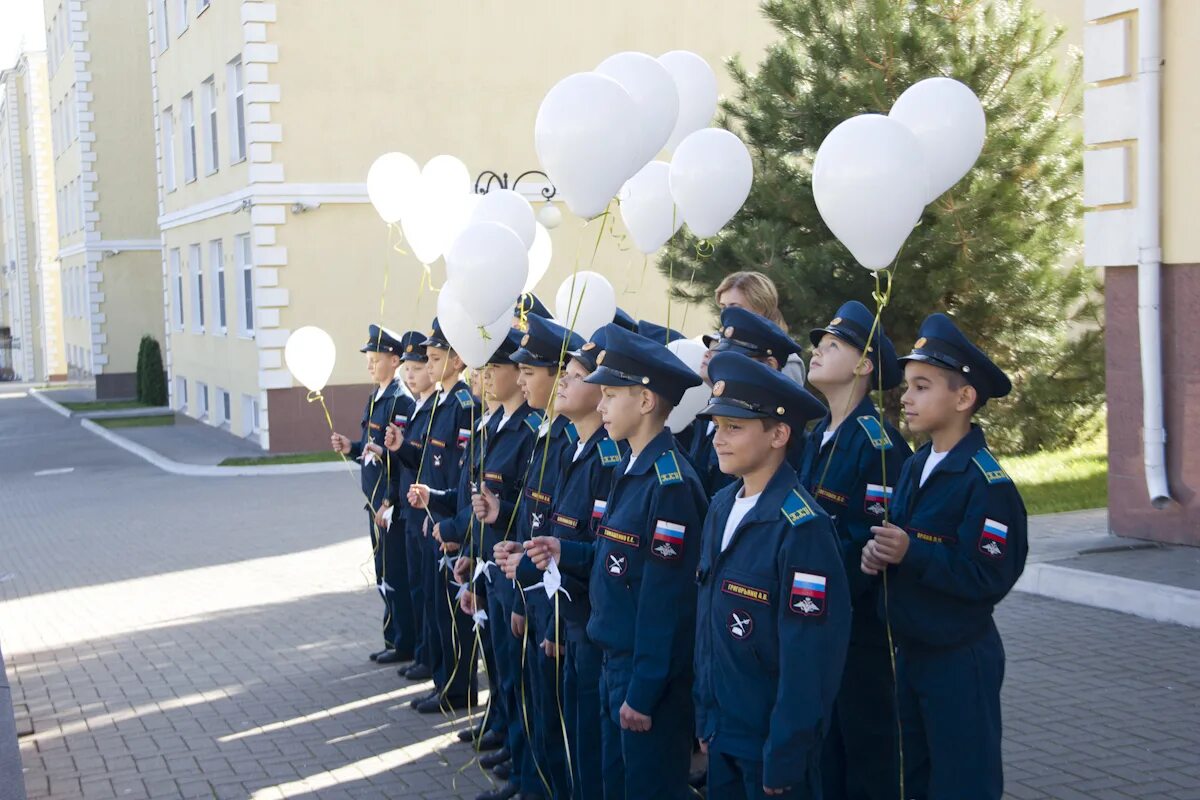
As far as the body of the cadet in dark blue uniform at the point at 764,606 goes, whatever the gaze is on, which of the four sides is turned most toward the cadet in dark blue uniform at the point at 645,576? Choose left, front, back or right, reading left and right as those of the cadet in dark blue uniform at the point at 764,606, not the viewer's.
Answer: right

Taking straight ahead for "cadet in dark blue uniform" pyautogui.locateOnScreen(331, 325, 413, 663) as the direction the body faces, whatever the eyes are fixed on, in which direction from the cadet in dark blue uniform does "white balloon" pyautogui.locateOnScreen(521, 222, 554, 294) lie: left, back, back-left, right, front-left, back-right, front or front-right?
left

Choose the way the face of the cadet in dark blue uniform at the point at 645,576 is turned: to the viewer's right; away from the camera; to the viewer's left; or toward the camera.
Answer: to the viewer's left

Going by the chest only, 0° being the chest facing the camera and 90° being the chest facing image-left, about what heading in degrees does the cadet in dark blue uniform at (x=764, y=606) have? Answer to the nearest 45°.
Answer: approximately 45°

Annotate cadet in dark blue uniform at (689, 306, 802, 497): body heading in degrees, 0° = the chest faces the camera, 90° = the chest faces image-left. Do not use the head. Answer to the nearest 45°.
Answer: approximately 45°

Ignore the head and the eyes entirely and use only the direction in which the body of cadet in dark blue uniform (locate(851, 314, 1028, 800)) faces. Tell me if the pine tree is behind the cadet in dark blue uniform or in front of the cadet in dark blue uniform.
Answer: behind

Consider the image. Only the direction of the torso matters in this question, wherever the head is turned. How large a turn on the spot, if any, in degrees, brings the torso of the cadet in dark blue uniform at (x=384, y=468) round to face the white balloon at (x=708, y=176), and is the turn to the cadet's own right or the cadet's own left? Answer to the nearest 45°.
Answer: approximately 90° to the cadet's own left

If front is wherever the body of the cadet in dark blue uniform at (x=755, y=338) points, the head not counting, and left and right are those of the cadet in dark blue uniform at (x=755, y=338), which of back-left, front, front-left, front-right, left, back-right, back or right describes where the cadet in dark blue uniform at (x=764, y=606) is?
front-left

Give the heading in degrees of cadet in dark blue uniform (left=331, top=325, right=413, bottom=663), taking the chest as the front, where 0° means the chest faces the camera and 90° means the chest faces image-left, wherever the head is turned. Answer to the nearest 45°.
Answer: approximately 45°

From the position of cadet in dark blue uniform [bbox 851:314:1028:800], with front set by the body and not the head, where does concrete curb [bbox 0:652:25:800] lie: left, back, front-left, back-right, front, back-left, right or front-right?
front-right

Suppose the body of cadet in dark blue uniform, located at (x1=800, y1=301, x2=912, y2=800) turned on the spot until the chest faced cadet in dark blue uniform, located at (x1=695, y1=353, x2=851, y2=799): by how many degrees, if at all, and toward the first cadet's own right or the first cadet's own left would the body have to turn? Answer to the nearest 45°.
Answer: approximately 45° to the first cadet's own left

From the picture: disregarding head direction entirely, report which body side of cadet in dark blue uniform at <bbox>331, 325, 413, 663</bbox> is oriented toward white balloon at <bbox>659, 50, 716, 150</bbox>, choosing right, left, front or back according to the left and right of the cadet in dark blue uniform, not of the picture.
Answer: left

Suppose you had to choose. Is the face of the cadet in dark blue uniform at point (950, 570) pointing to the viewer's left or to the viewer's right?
to the viewer's left
